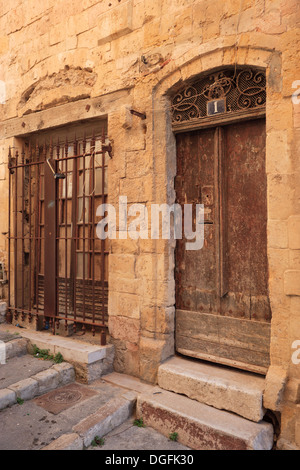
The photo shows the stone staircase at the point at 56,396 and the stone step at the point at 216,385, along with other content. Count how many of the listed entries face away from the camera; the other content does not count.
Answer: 0

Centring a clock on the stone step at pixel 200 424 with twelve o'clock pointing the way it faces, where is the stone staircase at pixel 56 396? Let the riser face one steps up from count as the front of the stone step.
The stone staircase is roughly at 2 o'clock from the stone step.

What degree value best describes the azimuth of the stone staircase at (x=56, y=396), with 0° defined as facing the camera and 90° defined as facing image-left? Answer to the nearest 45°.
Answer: approximately 315°

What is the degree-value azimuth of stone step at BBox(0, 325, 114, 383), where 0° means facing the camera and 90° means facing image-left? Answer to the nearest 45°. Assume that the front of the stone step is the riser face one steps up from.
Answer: approximately 45°

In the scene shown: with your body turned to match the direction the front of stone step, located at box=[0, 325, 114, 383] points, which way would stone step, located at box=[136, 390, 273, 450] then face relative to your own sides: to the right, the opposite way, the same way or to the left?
the same way

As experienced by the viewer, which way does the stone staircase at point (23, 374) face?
facing the viewer and to the right of the viewer

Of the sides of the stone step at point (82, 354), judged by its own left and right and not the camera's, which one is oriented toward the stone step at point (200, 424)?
left

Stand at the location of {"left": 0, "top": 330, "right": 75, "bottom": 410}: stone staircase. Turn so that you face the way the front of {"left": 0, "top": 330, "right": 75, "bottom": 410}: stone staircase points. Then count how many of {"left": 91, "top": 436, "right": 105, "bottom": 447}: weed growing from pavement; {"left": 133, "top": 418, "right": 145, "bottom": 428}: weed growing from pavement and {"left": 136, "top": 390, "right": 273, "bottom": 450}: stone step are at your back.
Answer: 0

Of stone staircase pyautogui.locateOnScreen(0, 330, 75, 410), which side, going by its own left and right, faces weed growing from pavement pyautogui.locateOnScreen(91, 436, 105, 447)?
front

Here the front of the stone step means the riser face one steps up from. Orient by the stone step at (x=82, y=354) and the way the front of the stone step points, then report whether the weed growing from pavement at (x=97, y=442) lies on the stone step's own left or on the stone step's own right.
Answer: on the stone step's own left

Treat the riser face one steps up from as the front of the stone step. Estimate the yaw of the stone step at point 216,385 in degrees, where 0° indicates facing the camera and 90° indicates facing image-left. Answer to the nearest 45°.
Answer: approximately 45°
